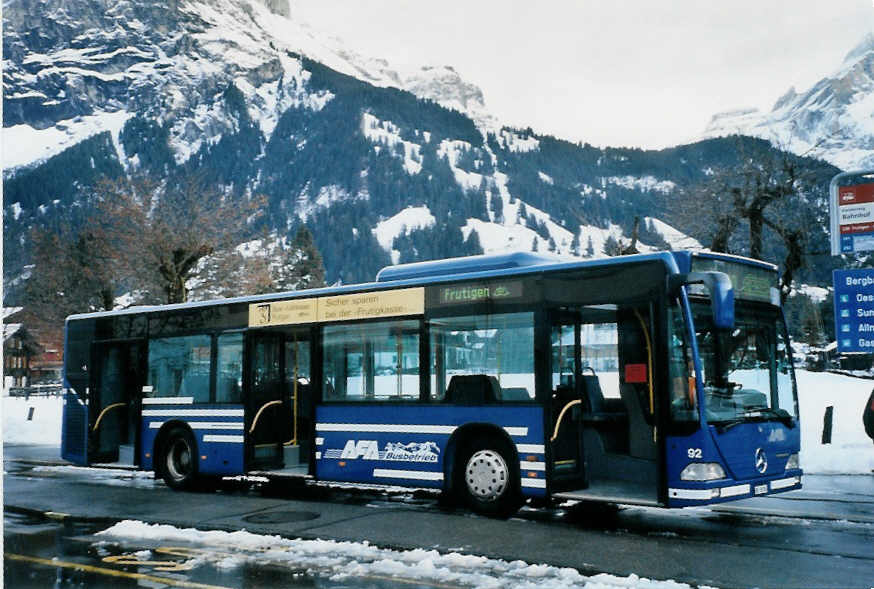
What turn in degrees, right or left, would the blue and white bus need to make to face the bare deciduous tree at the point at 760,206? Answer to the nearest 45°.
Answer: approximately 90° to its left

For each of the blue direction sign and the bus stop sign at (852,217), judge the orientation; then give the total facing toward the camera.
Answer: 2

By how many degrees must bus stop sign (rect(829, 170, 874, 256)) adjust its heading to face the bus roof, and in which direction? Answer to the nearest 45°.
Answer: approximately 45° to its right

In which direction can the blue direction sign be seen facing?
toward the camera

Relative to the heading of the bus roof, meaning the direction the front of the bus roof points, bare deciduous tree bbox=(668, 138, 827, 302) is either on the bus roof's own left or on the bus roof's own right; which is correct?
on the bus roof's own left

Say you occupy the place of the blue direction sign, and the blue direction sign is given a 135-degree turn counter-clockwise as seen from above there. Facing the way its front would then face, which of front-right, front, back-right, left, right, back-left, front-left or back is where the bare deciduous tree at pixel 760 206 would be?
front-left

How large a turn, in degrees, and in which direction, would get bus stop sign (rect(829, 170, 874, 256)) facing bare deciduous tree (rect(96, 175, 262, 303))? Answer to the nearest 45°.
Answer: approximately 135° to its right

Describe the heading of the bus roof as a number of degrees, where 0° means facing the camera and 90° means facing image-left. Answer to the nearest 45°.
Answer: approximately 315°

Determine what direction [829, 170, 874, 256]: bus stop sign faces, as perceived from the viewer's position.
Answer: facing the viewer

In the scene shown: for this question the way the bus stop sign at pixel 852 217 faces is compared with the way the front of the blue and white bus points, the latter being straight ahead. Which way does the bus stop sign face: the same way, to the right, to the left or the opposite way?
to the right

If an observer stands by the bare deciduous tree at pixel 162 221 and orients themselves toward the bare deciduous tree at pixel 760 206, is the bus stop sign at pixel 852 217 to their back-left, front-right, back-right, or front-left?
front-right

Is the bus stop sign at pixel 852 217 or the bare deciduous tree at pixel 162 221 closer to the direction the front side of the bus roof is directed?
the bus stop sign
